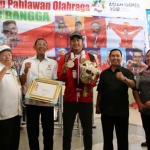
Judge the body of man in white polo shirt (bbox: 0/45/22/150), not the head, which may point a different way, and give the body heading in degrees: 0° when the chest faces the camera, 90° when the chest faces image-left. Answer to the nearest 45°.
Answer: approximately 315°

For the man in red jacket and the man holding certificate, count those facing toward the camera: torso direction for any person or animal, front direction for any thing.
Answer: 2
